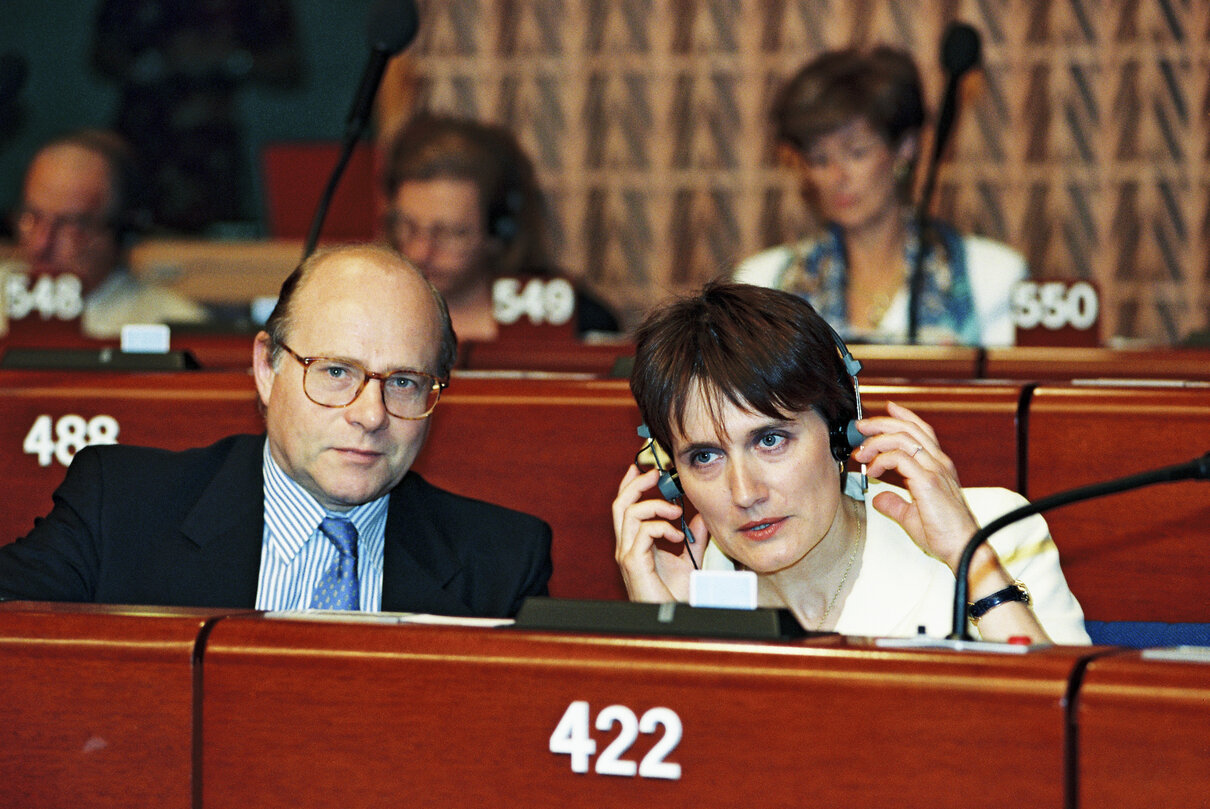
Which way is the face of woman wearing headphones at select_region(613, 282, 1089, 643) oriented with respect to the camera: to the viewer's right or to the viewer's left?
to the viewer's left

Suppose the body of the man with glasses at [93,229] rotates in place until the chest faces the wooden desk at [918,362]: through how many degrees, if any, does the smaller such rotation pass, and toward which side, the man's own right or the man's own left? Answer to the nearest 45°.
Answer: approximately 90° to the man's own left

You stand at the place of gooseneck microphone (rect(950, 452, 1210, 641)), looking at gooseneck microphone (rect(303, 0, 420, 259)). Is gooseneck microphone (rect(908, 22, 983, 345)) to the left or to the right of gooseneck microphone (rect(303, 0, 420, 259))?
right

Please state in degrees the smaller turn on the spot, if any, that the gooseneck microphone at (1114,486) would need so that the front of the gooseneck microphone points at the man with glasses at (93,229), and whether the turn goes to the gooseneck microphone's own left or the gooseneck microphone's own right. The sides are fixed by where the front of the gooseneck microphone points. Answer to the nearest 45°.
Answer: approximately 135° to the gooseneck microphone's own left

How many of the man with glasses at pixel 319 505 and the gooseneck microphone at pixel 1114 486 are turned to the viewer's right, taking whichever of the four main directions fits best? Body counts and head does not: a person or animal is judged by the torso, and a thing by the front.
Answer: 1

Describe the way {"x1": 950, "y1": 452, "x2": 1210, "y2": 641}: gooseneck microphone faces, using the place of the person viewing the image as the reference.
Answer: facing to the right of the viewer

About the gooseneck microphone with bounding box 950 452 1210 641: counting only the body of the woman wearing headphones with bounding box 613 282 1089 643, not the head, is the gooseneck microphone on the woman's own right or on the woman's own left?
on the woman's own left

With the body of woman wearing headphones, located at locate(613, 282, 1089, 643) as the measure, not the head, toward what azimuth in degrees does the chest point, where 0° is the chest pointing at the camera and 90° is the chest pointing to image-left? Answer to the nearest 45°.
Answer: approximately 45°

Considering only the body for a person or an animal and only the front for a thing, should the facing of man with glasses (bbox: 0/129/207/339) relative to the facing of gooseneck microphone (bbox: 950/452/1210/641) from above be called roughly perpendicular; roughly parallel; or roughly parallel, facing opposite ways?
roughly perpendicular
